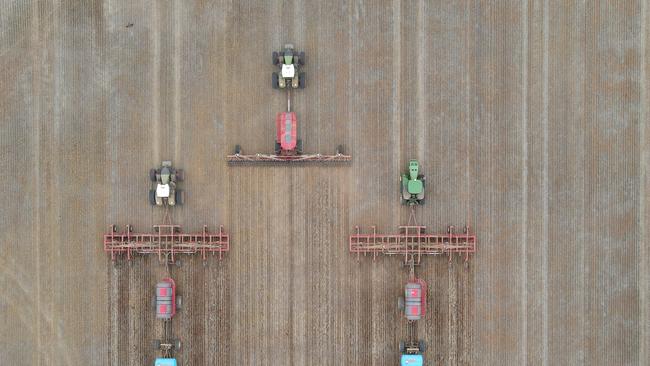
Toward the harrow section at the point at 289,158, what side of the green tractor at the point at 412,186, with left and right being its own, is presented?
left

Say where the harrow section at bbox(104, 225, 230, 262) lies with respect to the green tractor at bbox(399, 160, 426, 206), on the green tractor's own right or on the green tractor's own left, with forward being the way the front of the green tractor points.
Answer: on the green tractor's own left

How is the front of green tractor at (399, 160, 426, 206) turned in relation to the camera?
facing away from the viewer

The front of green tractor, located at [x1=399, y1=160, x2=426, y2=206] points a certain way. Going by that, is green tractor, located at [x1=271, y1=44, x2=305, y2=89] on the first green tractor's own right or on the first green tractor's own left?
on the first green tractor's own left

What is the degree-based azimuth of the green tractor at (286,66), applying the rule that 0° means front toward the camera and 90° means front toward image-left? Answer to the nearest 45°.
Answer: approximately 180°

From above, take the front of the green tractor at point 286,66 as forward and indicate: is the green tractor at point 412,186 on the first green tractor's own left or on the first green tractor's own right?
on the first green tractor's own right

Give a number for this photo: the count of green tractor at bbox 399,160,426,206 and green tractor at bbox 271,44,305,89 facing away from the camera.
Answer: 2
